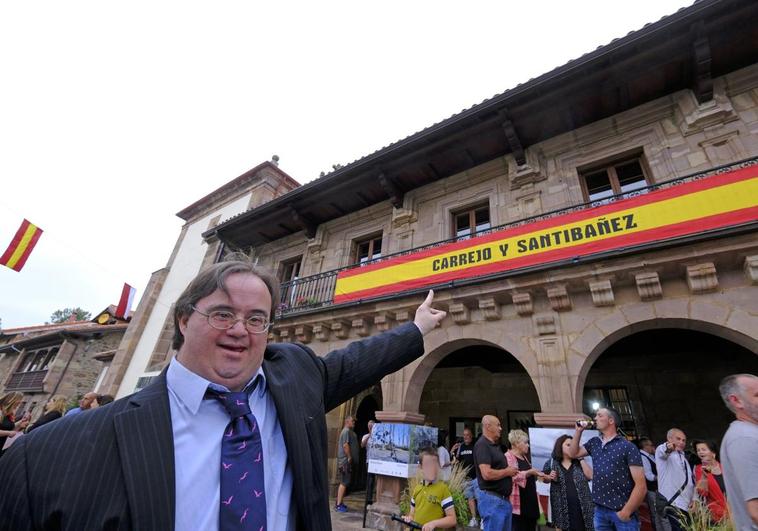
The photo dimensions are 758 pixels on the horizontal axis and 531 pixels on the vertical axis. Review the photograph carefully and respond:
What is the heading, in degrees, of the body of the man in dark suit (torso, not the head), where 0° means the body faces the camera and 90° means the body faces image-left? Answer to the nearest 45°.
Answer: approximately 315°

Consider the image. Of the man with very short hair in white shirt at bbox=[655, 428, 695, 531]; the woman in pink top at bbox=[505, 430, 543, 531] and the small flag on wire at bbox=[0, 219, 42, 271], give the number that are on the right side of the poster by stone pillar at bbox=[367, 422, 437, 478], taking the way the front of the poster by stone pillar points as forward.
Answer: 1

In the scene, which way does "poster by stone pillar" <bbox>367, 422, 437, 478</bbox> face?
toward the camera

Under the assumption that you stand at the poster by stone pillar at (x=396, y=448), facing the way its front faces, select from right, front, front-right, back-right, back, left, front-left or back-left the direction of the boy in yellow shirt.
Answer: front

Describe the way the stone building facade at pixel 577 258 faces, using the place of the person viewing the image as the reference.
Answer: facing the viewer and to the left of the viewer

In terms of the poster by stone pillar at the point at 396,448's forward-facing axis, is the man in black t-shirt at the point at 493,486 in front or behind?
in front

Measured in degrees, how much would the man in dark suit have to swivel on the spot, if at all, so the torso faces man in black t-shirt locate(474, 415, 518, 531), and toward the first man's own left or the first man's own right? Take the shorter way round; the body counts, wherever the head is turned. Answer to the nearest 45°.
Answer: approximately 90° to the first man's own left
